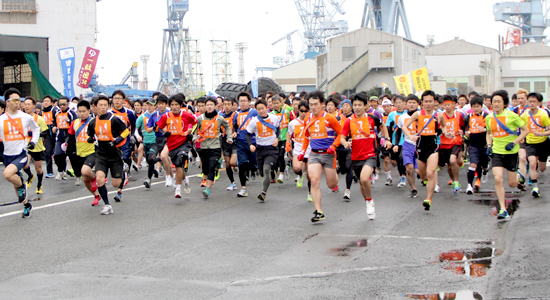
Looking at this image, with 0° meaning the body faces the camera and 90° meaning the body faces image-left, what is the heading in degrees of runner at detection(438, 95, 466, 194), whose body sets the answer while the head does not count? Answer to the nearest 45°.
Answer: approximately 0°

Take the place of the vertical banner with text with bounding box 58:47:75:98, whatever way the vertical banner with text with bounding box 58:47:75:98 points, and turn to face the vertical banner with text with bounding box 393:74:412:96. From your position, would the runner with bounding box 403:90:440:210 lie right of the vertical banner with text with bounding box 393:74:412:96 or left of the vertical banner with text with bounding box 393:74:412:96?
right
